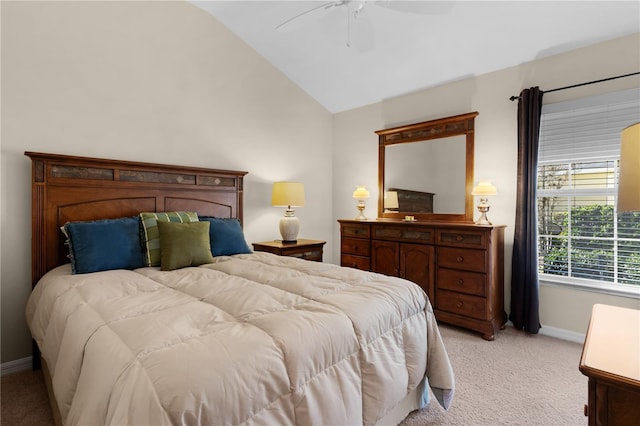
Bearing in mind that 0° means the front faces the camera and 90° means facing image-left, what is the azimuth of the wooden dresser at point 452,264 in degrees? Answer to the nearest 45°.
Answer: approximately 45°

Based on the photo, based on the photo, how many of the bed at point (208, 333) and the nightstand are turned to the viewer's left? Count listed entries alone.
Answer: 0

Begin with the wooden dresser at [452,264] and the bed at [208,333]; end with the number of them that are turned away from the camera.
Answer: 0

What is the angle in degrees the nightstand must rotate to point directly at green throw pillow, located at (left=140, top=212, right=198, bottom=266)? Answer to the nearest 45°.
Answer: approximately 90° to its right

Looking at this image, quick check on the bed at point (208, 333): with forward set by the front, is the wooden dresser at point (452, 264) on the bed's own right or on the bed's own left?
on the bed's own left

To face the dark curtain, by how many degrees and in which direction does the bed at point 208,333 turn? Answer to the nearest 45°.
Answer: approximately 45° to its left

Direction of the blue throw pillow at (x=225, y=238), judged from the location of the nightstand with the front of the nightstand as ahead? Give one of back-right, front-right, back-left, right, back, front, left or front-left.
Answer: right

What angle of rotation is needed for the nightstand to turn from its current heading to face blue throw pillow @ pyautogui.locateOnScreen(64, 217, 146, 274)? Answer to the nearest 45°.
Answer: approximately 90° to its right

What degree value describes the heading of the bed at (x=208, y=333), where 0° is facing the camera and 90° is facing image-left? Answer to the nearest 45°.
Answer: approximately 315°

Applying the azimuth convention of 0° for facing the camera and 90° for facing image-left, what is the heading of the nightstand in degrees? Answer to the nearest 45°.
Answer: approximately 315°

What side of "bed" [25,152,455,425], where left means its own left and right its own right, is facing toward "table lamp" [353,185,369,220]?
left
